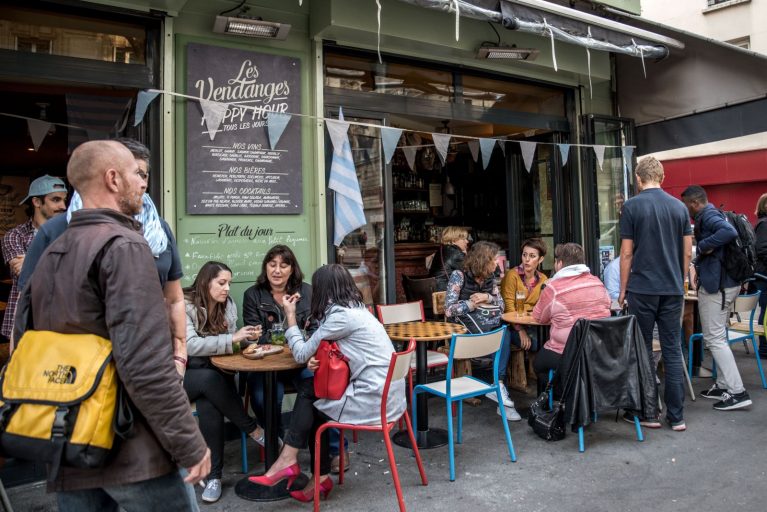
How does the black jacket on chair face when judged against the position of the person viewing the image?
facing away from the viewer

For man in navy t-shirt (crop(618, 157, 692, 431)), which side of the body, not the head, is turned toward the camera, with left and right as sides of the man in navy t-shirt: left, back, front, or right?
back

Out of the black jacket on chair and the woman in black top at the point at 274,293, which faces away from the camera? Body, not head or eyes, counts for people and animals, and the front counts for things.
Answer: the black jacket on chair

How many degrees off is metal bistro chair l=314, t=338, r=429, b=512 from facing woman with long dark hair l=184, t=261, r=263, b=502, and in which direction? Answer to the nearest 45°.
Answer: approximately 45° to its right

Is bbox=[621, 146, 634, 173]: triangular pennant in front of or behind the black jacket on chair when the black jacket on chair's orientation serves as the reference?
in front

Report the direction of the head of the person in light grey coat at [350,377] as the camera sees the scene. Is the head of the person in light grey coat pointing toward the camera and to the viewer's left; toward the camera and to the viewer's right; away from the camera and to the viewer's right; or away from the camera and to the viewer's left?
away from the camera and to the viewer's left

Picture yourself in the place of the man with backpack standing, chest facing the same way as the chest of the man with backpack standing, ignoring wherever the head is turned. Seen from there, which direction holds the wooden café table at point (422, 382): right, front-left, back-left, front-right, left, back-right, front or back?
front-left

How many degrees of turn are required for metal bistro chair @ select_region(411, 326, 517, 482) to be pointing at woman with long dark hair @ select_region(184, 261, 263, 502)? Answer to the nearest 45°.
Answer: approximately 45° to its left

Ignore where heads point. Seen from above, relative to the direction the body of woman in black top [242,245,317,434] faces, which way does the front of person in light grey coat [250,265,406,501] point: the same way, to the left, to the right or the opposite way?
to the right

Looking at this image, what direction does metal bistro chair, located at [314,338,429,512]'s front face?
to the viewer's left

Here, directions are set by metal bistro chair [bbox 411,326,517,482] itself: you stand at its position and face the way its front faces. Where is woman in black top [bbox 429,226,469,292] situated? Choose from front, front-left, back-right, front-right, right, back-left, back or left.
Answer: front-right

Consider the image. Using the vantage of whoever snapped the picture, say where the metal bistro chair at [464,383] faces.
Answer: facing away from the viewer and to the left of the viewer

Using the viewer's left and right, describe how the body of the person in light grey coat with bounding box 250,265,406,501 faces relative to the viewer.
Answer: facing to the left of the viewer

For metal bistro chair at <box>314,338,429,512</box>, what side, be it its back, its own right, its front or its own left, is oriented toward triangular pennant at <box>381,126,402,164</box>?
right
